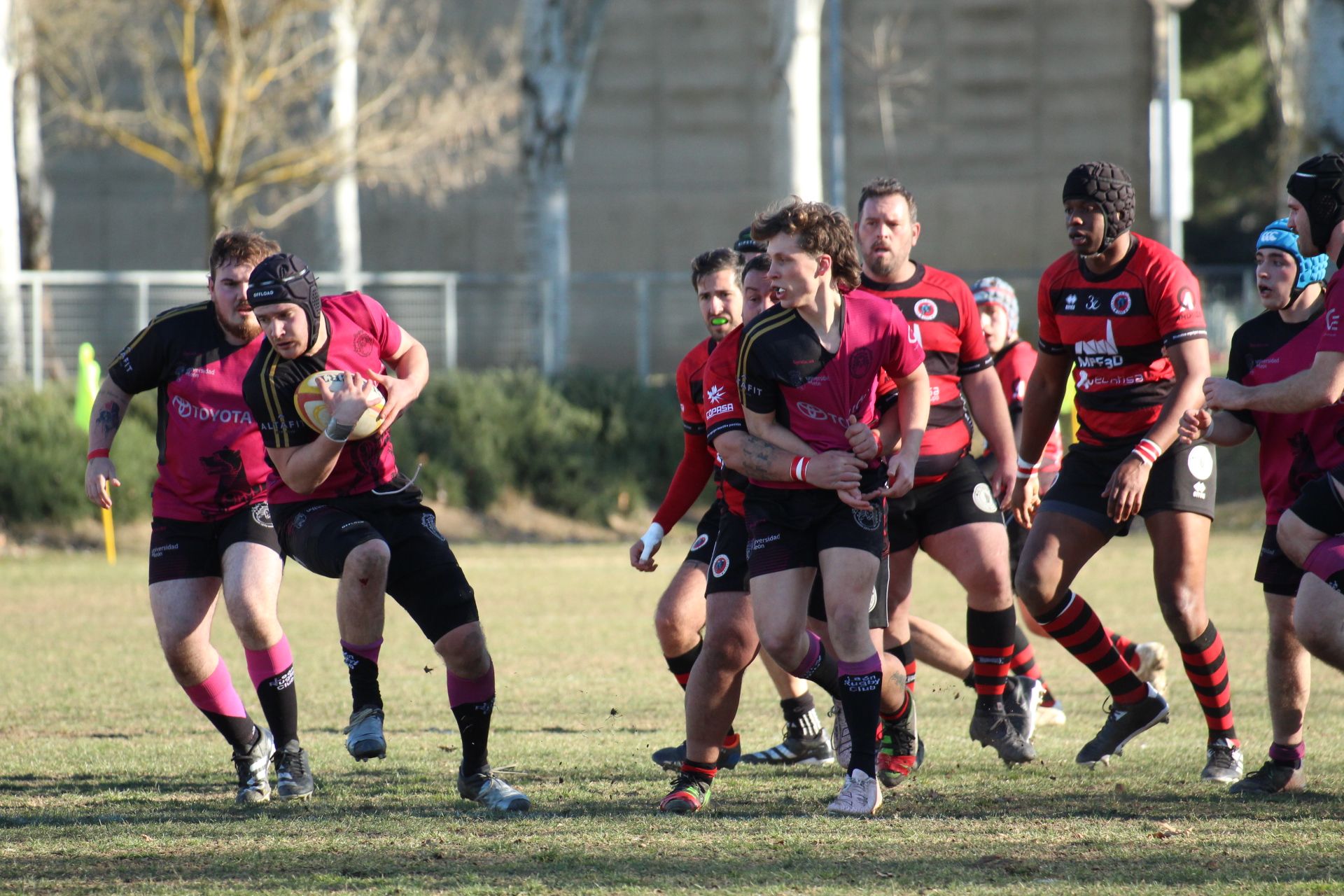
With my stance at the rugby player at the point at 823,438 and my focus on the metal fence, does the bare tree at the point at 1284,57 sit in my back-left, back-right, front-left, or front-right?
front-right

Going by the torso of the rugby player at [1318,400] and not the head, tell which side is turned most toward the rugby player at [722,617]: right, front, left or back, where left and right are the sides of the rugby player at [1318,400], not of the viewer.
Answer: front

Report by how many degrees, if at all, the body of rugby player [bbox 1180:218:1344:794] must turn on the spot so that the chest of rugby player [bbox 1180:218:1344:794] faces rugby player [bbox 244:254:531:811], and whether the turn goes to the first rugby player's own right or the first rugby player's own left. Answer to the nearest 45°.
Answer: approximately 45° to the first rugby player's own right

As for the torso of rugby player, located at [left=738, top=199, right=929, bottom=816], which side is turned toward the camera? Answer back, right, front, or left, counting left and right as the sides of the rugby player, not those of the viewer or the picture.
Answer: front

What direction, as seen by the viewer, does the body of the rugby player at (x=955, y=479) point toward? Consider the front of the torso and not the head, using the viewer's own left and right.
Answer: facing the viewer

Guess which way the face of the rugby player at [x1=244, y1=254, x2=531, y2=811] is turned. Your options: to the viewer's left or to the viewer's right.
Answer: to the viewer's left

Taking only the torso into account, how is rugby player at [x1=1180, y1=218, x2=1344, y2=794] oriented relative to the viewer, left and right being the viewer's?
facing the viewer and to the left of the viewer

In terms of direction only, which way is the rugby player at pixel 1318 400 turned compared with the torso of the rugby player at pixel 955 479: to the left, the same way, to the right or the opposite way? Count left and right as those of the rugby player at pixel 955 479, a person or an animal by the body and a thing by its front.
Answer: to the right

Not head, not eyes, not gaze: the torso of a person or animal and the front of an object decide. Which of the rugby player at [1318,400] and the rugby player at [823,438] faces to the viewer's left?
the rugby player at [1318,400]

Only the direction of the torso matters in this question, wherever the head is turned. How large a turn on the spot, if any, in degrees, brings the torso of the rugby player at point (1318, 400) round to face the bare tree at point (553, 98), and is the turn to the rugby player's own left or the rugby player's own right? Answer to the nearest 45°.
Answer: approximately 45° to the rugby player's own right

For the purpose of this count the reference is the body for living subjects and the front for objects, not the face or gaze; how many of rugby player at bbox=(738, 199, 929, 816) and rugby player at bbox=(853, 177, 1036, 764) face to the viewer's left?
0

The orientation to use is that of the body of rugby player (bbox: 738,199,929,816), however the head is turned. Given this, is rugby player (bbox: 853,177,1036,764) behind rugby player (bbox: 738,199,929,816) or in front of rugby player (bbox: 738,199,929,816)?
behind

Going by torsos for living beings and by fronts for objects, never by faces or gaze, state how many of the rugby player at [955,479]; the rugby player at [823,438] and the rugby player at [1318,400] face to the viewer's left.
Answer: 1

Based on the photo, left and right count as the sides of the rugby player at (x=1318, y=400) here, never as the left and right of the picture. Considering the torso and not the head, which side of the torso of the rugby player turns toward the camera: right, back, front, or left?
left

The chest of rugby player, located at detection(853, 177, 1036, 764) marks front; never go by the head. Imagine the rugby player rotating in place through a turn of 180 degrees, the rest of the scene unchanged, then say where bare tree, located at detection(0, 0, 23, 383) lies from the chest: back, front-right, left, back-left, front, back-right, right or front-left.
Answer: front-left
